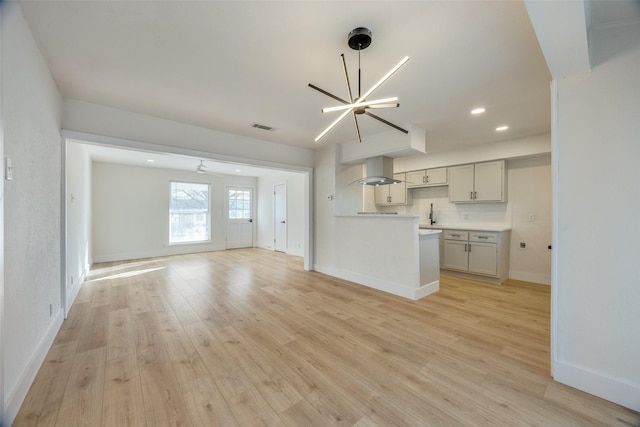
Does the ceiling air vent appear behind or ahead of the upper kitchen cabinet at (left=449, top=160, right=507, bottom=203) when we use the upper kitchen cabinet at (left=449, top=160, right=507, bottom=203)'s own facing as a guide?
ahead

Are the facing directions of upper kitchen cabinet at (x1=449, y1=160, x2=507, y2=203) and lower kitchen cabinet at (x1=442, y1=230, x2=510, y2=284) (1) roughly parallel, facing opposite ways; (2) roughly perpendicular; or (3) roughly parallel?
roughly parallel

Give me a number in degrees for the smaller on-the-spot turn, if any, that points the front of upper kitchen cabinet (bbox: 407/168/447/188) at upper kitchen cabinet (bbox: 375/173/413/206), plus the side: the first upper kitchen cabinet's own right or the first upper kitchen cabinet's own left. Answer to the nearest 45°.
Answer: approximately 45° to the first upper kitchen cabinet's own right

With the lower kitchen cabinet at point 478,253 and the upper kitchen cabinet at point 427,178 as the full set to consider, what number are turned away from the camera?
0

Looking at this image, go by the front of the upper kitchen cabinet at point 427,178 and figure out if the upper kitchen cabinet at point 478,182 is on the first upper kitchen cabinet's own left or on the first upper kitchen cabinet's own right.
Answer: on the first upper kitchen cabinet's own left

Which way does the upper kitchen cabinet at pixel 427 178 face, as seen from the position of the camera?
facing the viewer and to the left of the viewer

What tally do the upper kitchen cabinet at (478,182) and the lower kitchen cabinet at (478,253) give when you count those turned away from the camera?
0
